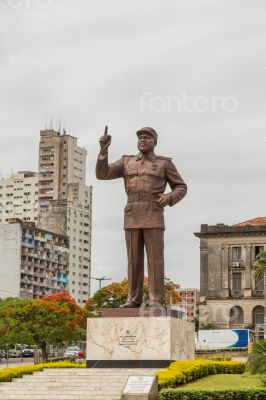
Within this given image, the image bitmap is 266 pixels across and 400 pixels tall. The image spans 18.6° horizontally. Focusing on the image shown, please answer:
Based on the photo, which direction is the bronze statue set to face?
toward the camera
